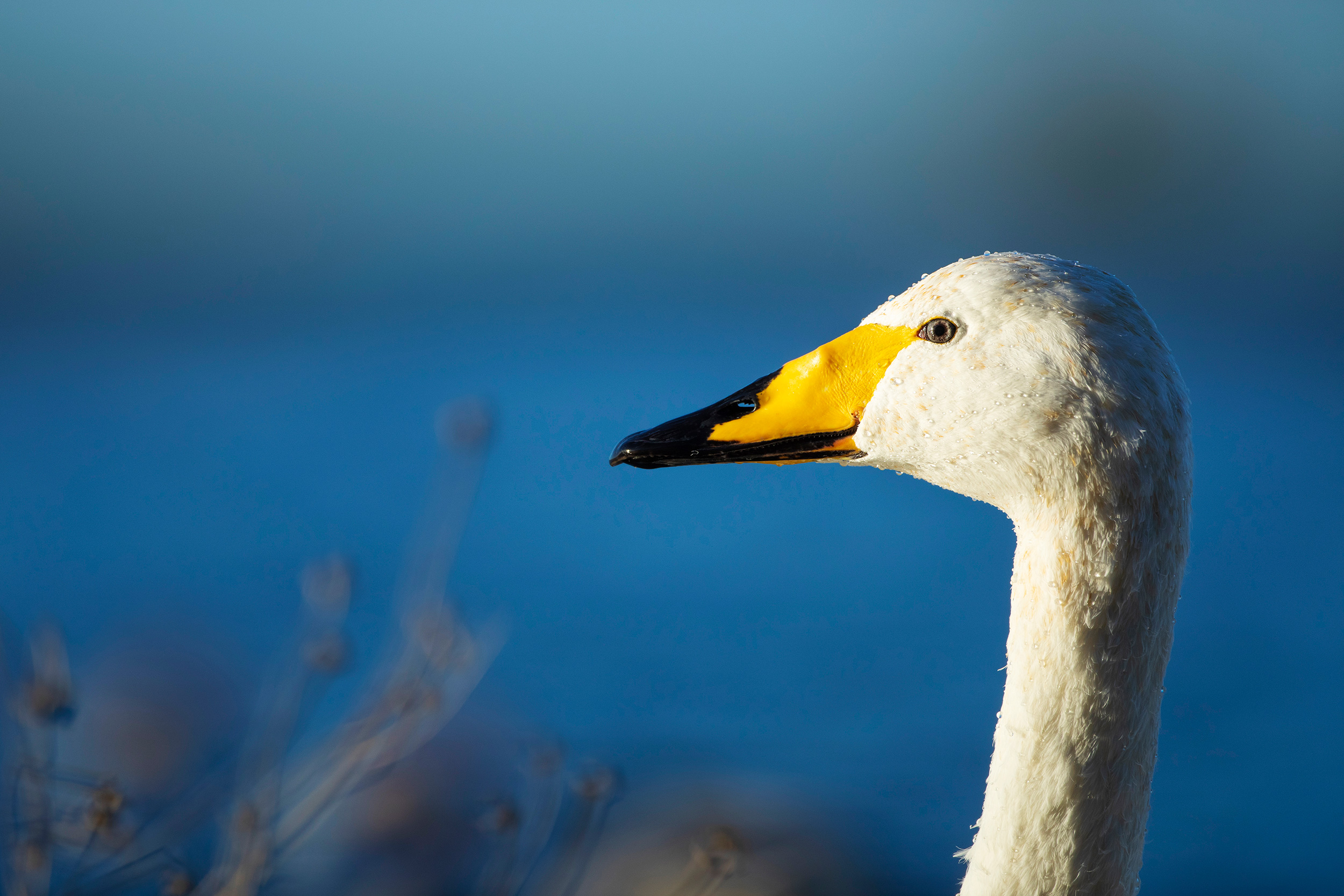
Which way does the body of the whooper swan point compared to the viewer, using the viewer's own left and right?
facing to the left of the viewer
